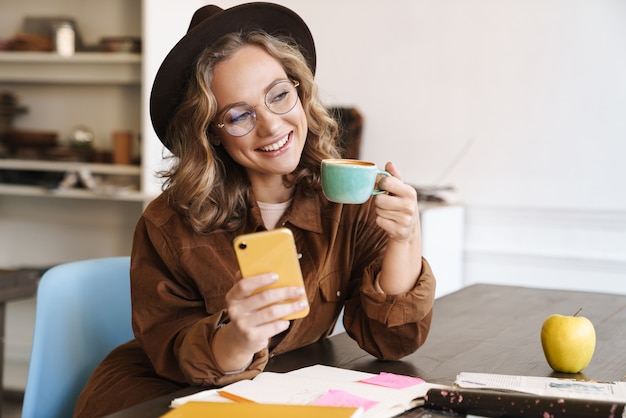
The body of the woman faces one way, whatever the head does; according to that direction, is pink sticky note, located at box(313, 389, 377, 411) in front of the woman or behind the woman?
in front

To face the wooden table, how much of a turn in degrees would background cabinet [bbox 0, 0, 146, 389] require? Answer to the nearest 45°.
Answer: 0° — it already faces it

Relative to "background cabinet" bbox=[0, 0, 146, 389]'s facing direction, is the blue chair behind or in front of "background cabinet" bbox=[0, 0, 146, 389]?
in front

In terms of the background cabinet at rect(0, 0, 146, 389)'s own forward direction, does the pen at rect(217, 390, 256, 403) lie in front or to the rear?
in front

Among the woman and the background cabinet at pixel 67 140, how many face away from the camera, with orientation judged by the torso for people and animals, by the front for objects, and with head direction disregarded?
0

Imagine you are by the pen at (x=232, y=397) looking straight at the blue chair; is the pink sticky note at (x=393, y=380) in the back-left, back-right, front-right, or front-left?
back-right

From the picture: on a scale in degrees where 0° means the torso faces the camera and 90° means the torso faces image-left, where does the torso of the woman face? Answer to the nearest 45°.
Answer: approximately 315°

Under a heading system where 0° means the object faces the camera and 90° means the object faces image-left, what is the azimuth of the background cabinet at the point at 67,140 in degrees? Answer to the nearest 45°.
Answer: approximately 0°

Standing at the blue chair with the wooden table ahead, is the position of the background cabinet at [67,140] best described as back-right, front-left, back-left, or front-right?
back-left
